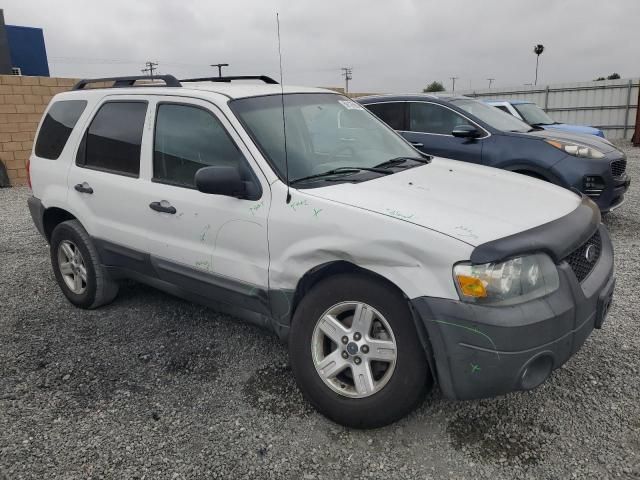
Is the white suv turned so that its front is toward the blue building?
no

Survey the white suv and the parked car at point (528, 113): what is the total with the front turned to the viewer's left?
0

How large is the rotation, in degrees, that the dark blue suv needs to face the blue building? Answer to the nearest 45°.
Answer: approximately 180°

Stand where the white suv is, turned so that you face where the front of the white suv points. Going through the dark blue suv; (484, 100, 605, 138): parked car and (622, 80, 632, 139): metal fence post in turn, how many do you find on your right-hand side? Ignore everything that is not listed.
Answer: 0

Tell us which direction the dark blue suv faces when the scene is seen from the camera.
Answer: facing the viewer and to the right of the viewer

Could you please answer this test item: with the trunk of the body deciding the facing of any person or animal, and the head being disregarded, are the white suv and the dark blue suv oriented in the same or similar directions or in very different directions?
same or similar directions

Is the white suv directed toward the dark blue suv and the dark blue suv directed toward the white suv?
no

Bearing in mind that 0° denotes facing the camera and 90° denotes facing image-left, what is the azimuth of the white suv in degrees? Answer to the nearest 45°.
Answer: approximately 315°

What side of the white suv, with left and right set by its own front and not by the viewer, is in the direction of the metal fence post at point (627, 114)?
left

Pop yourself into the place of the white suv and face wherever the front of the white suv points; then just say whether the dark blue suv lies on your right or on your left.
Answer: on your left

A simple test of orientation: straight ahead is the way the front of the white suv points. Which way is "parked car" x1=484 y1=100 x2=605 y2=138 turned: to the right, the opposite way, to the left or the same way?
the same way

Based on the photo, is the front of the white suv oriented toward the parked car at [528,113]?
no

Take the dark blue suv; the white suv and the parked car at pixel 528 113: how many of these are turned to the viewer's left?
0

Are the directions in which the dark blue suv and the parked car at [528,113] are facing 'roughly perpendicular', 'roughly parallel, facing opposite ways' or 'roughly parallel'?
roughly parallel

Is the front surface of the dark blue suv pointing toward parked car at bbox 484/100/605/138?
no
